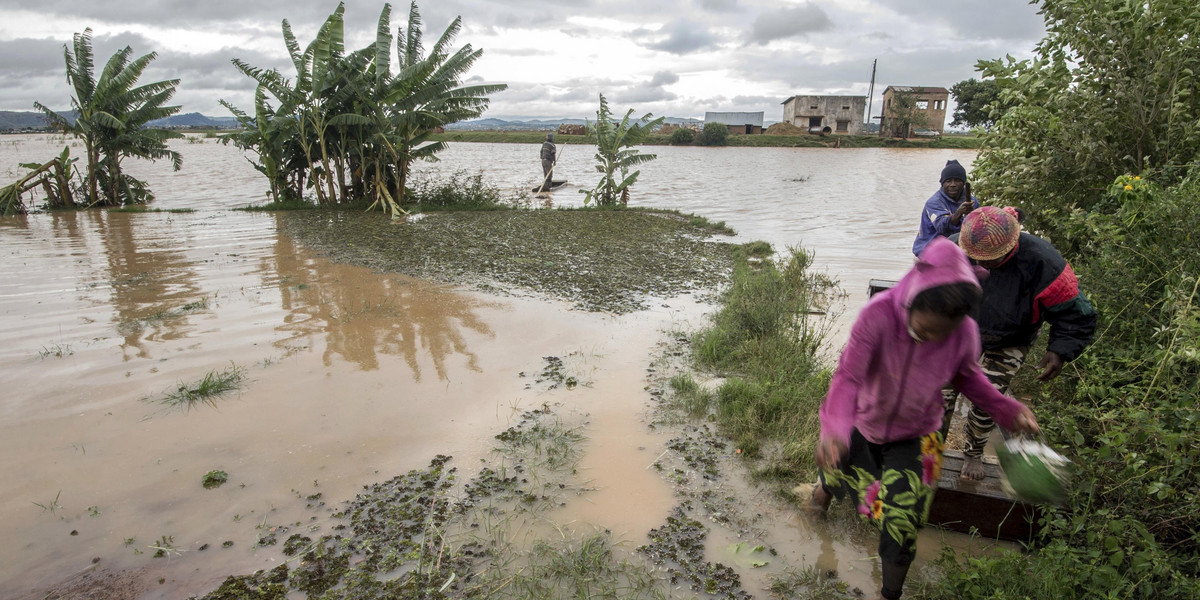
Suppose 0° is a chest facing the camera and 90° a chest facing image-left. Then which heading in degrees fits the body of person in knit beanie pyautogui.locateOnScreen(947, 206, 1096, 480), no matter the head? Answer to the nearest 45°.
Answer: approximately 45°

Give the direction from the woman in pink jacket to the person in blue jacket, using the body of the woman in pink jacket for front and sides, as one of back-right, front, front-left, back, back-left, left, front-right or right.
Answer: back

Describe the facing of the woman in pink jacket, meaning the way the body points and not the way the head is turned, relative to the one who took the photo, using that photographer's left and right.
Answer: facing the viewer

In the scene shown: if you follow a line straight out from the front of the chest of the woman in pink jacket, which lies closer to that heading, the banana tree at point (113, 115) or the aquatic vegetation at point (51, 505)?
the aquatic vegetation

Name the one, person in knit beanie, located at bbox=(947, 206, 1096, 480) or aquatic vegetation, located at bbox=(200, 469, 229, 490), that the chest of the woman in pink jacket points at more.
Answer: the aquatic vegetation

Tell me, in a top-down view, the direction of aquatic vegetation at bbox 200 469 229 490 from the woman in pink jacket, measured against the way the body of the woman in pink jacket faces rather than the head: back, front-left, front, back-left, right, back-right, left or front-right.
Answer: right

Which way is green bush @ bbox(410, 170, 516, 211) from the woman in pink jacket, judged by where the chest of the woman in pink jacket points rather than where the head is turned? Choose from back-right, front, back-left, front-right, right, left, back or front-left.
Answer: back-right

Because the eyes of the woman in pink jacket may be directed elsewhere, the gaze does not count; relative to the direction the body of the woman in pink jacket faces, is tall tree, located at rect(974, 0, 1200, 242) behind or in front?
behind

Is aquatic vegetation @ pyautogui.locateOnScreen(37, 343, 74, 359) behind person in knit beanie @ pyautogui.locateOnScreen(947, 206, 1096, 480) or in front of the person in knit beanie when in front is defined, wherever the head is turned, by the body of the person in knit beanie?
in front

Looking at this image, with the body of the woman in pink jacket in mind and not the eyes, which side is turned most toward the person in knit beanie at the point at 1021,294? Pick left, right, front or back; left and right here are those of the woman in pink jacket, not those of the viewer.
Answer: back
